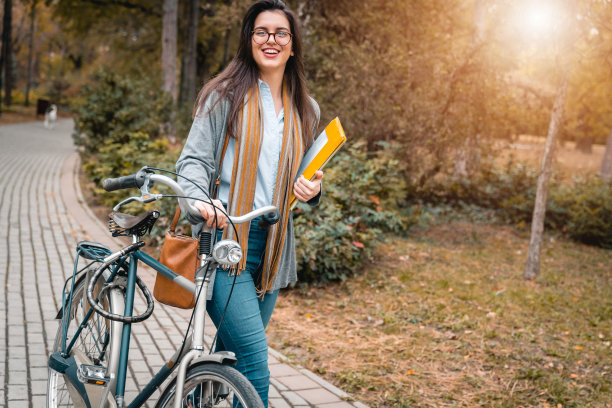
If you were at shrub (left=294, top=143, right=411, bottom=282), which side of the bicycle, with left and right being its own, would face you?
left

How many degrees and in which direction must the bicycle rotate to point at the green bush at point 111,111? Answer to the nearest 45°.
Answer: approximately 135° to its left

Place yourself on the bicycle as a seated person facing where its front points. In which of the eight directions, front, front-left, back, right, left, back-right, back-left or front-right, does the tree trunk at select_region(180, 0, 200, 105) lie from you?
back-left

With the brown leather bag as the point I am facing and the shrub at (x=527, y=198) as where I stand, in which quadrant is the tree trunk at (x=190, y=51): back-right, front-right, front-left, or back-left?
back-right

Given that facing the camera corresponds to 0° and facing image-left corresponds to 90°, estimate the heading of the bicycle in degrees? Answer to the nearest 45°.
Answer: approximately 315°

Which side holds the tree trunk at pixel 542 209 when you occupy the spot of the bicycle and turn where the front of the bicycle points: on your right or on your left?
on your left

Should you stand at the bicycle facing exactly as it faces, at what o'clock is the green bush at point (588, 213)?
The green bush is roughly at 9 o'clock from the bicycle.

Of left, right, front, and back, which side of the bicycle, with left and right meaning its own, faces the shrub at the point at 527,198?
left
